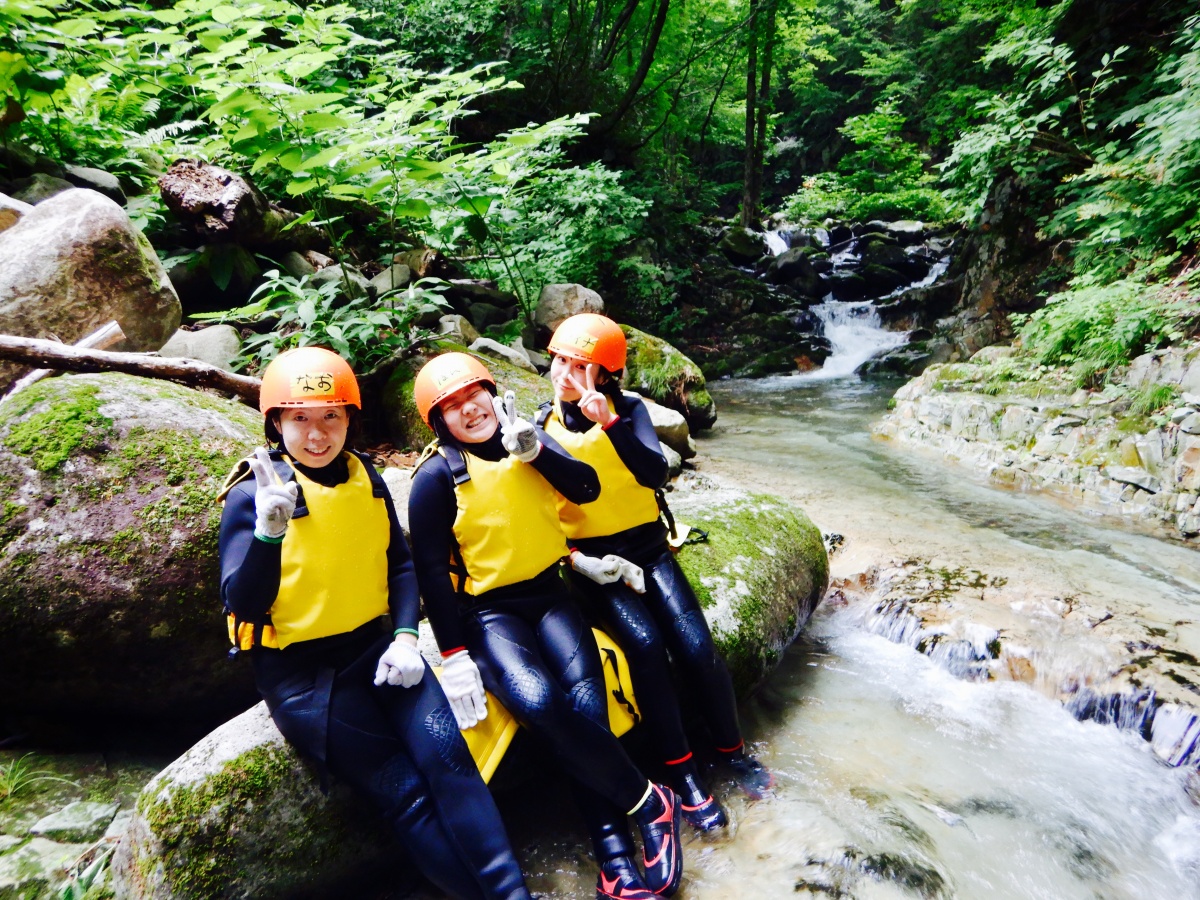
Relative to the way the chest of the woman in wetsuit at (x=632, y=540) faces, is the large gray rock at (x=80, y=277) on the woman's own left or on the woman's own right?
on the woman's own right

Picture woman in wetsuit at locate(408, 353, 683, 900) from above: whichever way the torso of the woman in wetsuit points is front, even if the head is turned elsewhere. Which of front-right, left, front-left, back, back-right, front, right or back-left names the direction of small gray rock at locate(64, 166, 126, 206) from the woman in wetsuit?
back

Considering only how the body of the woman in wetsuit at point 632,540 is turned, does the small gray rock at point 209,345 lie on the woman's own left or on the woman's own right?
on the woman's own right

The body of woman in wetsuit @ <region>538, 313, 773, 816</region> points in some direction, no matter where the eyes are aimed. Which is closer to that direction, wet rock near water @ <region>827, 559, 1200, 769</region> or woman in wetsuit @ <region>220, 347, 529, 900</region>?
the woman in wetsuit

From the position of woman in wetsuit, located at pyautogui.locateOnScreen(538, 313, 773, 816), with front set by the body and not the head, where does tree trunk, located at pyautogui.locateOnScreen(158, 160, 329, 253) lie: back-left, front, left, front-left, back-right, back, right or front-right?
back-right

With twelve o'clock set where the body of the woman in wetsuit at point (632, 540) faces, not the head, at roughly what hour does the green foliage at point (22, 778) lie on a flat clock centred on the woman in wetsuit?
The green foliage is roughly at 2 o'clock from the woman in wetsuit.

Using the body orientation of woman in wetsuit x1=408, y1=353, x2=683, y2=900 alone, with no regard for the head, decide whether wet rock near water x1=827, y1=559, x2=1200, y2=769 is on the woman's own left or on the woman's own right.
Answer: on the woman's own left

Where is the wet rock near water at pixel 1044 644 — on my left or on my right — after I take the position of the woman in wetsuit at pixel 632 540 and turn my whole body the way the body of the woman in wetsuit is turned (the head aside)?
on my left

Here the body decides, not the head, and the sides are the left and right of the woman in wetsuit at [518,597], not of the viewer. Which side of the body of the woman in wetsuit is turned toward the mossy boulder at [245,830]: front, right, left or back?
right

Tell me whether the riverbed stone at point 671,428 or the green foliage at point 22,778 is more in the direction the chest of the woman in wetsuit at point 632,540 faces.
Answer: the green foliage

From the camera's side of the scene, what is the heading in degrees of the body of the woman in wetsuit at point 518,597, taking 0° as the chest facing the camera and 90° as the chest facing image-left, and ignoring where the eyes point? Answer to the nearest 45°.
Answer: approximately 315°

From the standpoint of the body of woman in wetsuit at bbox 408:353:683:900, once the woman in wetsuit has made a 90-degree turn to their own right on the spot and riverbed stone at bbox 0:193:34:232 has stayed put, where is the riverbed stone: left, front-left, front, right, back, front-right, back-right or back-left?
right
